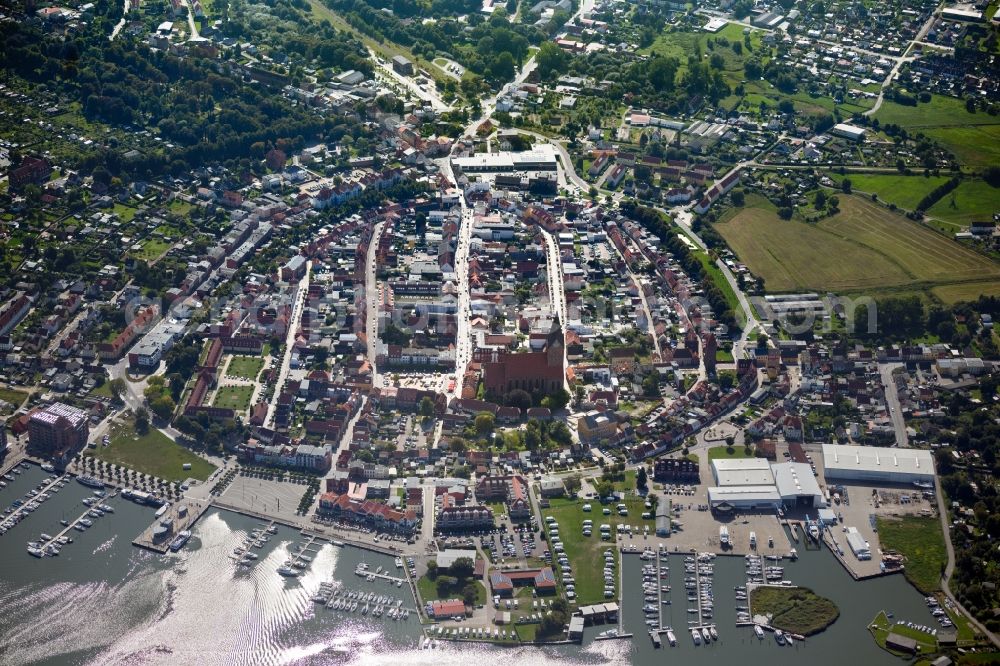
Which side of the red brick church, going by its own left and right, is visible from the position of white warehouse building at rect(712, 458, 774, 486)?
front

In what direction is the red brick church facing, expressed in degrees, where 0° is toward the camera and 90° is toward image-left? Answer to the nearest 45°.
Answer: approximately 270°

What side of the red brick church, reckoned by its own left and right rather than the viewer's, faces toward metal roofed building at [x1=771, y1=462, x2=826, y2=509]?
front

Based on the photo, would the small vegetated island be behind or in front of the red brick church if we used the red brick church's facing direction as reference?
in front

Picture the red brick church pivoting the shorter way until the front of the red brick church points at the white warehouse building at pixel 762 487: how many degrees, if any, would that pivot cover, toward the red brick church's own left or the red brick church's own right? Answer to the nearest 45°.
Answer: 0° — it already faces it
